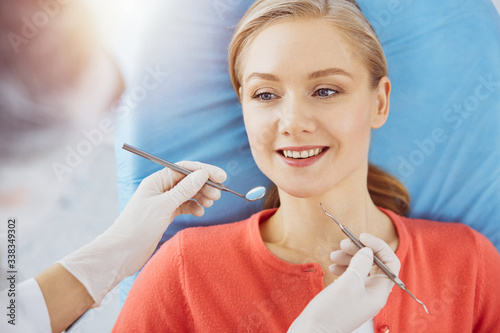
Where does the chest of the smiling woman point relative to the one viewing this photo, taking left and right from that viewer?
facing the viewer
